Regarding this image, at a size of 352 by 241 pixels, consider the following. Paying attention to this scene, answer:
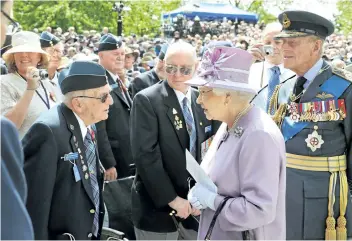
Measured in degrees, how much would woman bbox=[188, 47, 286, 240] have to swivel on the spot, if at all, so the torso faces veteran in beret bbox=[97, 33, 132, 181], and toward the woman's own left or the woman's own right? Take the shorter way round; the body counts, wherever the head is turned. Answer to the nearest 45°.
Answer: approximately 45° to the woman's own right

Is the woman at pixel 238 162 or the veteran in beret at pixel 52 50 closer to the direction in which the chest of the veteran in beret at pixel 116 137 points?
the woman

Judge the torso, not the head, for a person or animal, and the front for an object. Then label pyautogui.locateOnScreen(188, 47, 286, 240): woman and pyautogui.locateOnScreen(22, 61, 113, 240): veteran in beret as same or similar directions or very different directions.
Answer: very different directions

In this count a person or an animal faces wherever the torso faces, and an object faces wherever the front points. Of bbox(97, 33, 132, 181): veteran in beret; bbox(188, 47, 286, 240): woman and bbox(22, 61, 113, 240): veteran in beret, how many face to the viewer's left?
1

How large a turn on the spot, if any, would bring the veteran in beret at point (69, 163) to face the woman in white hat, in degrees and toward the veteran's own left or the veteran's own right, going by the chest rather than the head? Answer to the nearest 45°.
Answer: approximately 135° to the veteran's own left

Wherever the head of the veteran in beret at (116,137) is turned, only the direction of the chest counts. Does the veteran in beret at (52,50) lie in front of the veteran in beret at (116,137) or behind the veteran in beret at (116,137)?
behind

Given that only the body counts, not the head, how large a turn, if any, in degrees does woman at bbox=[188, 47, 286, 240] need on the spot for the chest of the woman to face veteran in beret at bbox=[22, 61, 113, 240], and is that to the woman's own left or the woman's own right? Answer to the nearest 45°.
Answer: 0° — they already face them

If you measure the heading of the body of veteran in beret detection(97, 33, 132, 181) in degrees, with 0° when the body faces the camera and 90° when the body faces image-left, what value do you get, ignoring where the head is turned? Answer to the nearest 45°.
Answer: approximately 315°

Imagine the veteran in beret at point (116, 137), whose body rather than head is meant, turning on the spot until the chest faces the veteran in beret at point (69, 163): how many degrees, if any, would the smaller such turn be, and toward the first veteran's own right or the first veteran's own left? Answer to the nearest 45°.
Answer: approximately 45° to the first veteran's own right

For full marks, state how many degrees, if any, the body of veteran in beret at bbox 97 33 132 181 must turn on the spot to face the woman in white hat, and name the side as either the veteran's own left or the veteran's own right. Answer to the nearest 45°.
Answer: approximately 90° to the veteran's own right

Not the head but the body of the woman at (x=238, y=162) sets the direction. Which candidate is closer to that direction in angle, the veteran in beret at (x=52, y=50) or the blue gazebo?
the veteran in beret

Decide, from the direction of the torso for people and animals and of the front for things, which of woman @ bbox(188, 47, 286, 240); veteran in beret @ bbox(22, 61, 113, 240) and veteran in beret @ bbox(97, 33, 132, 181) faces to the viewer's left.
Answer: the woman

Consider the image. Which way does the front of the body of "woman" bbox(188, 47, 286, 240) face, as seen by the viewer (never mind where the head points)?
to the viewer's left

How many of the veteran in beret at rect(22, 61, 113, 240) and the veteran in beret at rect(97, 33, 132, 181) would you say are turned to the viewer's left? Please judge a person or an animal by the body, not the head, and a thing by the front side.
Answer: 0

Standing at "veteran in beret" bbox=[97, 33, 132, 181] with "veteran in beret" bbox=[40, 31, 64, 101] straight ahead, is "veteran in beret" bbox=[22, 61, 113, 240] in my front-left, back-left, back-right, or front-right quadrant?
back-left
